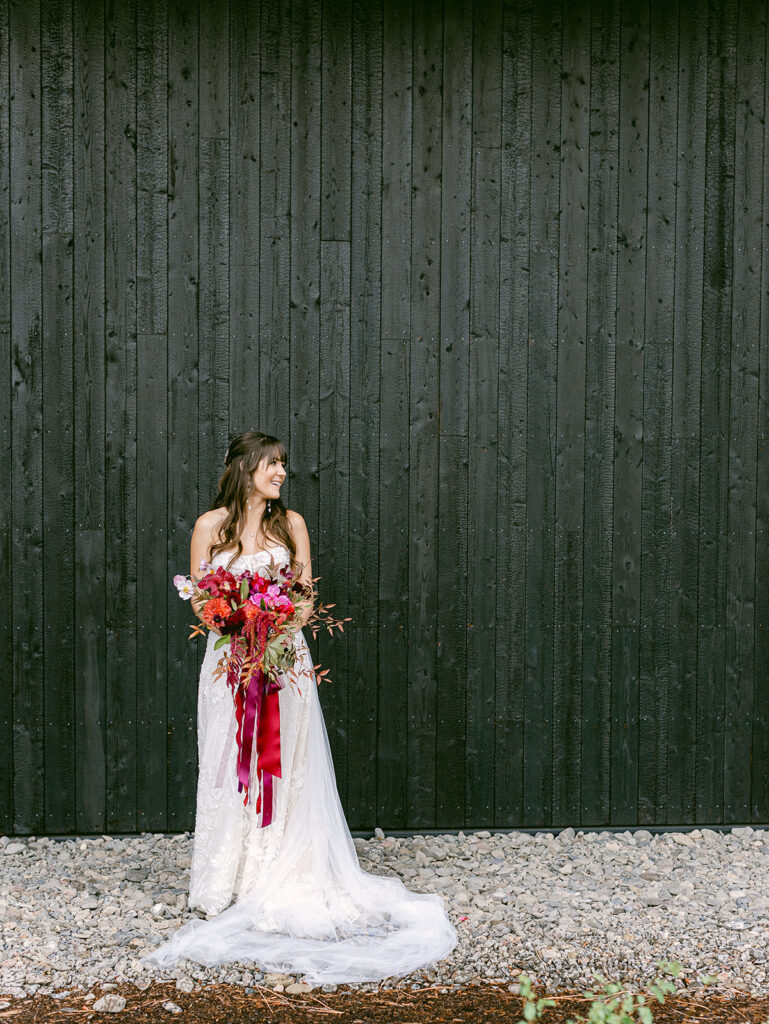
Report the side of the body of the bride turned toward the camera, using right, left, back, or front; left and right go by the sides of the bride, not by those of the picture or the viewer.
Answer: front
